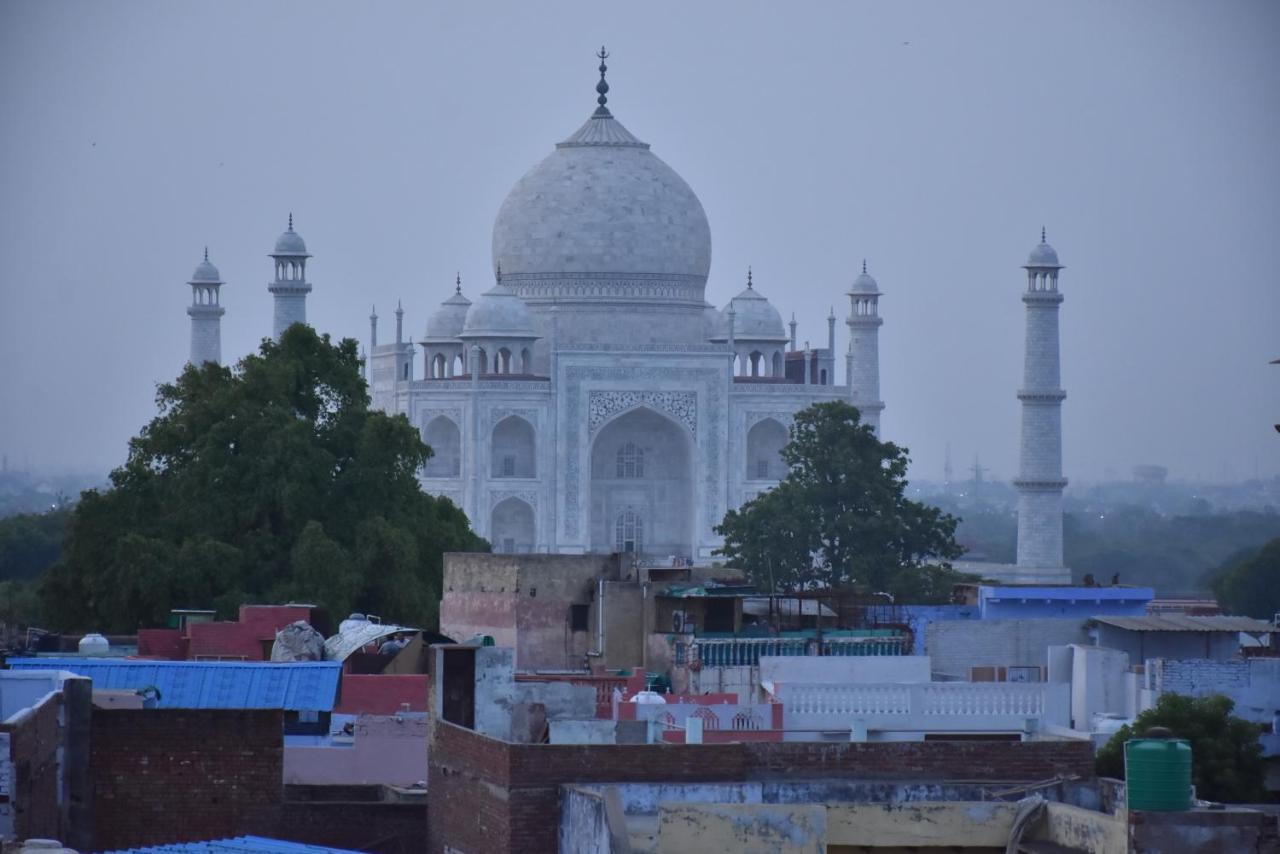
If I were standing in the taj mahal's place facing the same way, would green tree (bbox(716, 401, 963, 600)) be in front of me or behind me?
in front

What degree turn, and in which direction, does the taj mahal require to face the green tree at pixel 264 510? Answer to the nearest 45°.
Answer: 0° — it already faces it

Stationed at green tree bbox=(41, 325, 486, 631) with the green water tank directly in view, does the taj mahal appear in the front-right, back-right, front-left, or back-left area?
back-left

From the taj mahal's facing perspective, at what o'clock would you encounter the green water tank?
The green water tank is roughly at 12 o'clock from the taj mahal.

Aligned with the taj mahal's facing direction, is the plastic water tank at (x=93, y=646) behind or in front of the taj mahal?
in front

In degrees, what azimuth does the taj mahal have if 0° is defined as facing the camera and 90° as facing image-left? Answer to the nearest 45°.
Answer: approximately 0°
